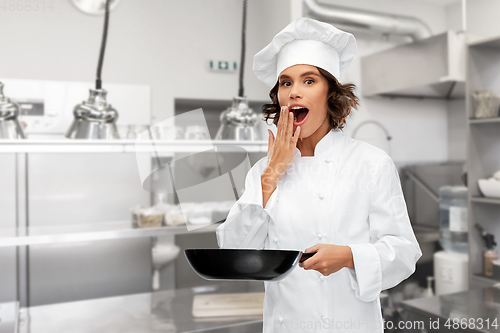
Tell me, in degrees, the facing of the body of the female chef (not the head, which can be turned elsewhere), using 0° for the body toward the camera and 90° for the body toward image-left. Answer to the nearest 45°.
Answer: approximately 45°

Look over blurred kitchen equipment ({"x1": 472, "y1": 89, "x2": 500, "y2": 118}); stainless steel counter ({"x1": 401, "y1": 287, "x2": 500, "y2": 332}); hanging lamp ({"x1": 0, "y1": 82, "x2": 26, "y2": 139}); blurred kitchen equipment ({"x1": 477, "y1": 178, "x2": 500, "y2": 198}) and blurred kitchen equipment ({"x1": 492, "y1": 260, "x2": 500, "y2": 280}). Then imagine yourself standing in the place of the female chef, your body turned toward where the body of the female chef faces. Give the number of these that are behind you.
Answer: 5

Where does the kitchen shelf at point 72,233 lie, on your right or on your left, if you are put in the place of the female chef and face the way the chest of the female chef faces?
on your right

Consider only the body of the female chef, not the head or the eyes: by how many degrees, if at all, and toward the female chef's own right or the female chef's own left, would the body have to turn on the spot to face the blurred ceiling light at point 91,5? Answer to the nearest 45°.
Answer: approximately 90° to the female chef's own right

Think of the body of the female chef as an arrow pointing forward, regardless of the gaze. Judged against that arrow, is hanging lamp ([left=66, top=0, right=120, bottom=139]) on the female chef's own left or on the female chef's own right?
on the female chef's own right

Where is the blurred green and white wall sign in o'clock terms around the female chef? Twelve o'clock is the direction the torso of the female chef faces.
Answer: The blurred green and white wall sign is roughly at 4 o'clock from the female chef.

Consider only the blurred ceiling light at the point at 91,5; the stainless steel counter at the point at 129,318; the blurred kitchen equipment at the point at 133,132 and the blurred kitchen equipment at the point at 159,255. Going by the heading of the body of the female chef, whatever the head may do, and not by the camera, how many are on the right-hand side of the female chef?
4

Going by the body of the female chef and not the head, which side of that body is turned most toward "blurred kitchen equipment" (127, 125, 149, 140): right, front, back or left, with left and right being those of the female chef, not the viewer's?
right

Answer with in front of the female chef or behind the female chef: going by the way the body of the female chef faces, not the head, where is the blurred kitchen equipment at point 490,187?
behind

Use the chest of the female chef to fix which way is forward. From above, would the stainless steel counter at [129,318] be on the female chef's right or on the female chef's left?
on the female chef's right
